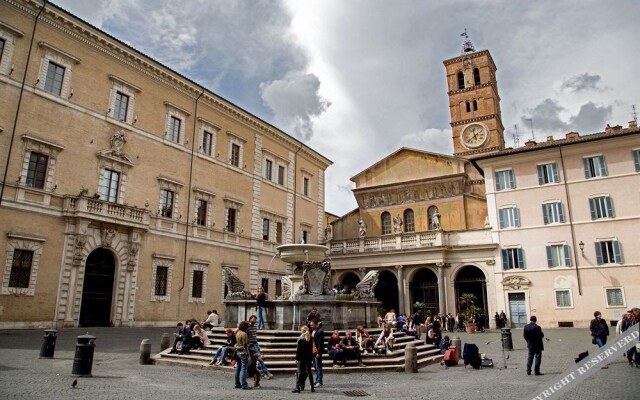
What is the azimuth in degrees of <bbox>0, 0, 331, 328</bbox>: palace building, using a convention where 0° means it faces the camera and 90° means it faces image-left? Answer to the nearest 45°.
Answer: approximately 315°

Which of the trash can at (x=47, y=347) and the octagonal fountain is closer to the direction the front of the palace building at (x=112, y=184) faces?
the octagonal fountain

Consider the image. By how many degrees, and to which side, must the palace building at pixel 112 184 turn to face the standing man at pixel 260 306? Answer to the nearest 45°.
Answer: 0° — it already faces them

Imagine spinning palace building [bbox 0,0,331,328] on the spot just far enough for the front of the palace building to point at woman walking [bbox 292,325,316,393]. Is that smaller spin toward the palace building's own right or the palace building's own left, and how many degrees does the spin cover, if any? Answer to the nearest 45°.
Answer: approximately 45° to the palace building's own right

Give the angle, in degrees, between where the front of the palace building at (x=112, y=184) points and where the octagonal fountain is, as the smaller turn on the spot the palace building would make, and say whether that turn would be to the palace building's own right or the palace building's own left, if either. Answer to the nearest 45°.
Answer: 0° — it already faces it

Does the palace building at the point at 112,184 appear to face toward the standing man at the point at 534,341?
yes

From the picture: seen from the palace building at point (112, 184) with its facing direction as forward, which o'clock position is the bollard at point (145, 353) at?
The bollard is roughly at 1 o'clock from the palace building.

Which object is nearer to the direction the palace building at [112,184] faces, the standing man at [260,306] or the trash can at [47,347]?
the standing man
